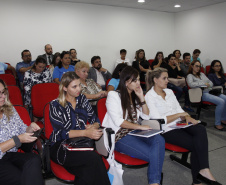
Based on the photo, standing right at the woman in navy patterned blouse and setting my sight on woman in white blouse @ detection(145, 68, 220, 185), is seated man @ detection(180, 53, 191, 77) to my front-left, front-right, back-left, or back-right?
front-left

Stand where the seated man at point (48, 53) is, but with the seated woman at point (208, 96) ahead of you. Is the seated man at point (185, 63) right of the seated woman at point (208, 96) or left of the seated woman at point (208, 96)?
left

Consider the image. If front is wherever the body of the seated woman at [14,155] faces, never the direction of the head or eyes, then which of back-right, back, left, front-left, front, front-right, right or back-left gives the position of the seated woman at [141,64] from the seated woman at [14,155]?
left

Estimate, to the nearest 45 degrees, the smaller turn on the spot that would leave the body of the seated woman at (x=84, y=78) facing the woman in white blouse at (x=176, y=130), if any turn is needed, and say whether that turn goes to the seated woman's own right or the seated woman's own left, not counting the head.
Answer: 0° — they already face them

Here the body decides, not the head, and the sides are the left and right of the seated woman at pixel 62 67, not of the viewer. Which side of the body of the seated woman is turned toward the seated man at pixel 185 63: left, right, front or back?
left

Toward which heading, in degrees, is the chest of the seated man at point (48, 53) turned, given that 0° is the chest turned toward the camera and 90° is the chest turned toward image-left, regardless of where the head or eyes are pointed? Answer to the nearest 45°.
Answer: approximately 315°

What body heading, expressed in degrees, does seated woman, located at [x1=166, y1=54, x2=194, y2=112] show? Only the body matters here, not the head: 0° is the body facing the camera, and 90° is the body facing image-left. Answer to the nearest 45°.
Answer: approximately 315°

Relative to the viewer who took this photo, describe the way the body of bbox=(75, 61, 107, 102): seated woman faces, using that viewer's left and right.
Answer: facing the viewer and to the right of the viewer
